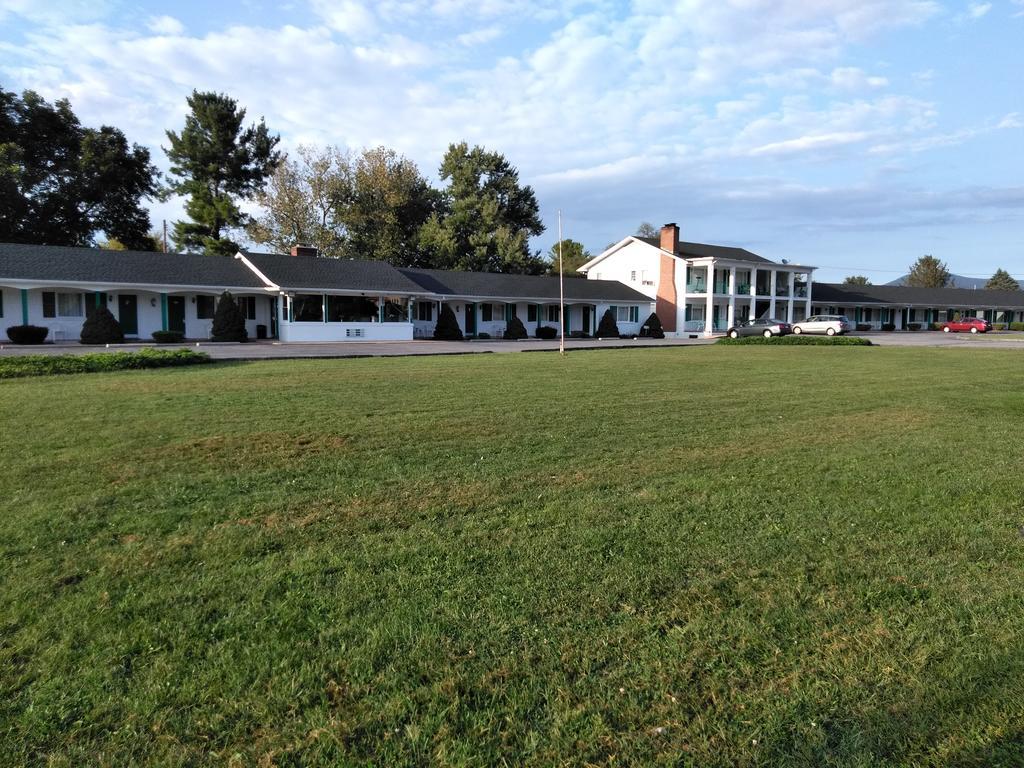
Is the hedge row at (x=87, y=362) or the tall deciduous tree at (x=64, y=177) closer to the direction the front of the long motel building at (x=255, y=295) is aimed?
the hedge row

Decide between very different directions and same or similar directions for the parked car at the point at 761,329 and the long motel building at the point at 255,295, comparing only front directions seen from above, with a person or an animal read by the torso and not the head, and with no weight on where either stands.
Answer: very different directions

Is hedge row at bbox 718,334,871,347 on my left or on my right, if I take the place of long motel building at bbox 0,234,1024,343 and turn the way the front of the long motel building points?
on my left

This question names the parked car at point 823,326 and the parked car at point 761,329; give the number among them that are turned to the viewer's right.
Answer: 0

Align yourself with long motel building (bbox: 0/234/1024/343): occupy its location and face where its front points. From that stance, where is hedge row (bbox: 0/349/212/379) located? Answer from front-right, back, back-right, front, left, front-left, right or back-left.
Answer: front-right

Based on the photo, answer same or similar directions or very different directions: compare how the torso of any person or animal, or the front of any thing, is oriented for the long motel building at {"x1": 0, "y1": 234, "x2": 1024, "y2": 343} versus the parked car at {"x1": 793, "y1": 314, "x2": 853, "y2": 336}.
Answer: very different directions

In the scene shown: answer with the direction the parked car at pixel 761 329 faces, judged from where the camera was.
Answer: facing away from the viewer and to the left of the viewer
